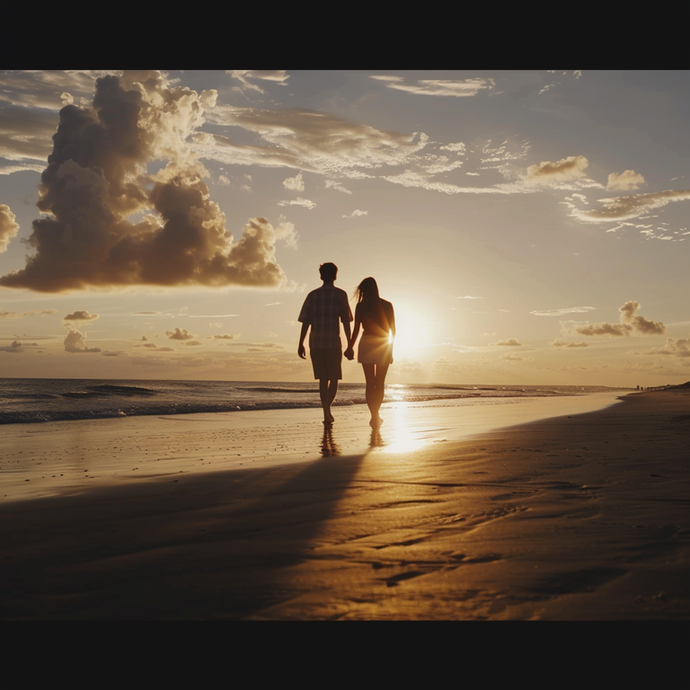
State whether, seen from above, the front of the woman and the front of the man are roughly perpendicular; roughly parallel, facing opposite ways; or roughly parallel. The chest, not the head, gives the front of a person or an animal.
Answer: roughly parallel

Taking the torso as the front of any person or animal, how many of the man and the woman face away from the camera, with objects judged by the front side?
2

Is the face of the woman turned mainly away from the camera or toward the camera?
away from the camera

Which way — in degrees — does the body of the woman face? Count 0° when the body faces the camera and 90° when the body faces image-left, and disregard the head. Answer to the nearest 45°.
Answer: approximately 180°

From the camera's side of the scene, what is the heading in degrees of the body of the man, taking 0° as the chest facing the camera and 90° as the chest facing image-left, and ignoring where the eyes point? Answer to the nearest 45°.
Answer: approximately 180°
